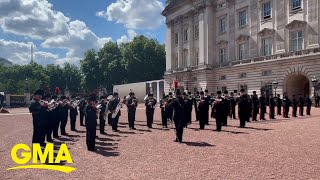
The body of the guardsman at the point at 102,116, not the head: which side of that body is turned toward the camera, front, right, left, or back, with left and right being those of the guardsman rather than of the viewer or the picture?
right

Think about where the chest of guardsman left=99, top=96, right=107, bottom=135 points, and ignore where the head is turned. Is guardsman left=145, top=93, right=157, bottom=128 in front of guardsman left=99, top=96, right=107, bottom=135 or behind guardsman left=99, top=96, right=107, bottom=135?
in front

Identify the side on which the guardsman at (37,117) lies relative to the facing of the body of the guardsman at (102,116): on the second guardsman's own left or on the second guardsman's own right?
on the second guardsman's own right

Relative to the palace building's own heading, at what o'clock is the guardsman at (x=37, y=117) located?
The guardsman is roughly at 11 o'clock from the palace building.

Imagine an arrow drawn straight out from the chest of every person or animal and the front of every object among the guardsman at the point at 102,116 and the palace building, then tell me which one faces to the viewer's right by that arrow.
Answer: the guardsman

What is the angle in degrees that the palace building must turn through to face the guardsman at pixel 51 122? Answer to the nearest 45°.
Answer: approximately 45° to its left

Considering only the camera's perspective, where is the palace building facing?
facing the viewer and to the left of the viewer

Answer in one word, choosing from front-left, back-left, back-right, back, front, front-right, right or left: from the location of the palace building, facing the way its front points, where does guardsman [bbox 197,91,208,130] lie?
front-left

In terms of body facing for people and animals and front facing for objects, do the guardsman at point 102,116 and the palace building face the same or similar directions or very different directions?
very different directions

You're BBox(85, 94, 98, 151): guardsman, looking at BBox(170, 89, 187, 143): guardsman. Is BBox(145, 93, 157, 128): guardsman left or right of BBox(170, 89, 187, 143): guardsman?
left

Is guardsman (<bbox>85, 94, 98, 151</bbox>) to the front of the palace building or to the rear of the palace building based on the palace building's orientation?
to the front
